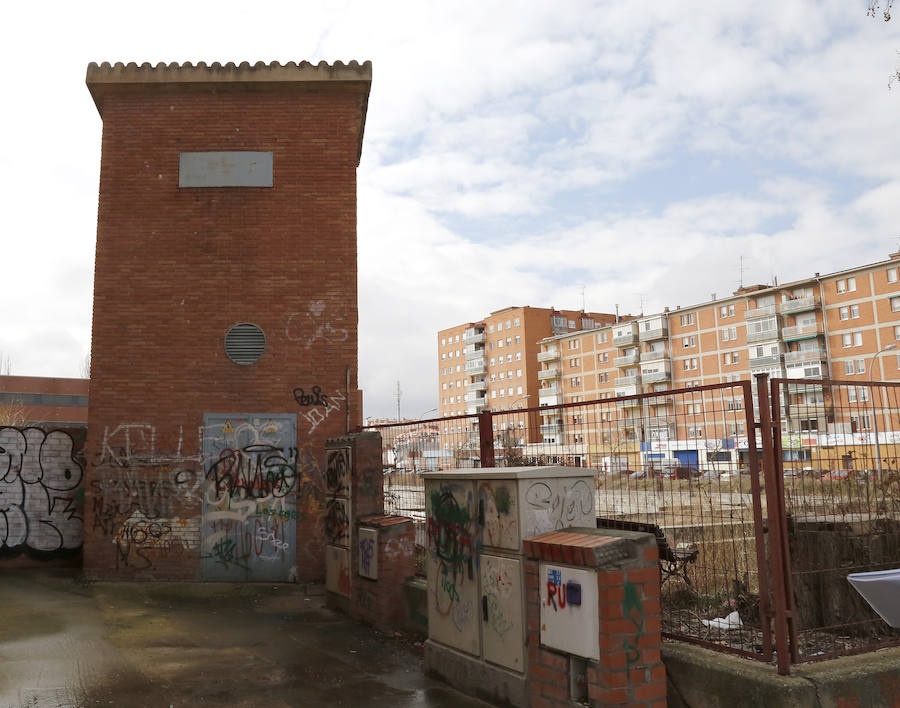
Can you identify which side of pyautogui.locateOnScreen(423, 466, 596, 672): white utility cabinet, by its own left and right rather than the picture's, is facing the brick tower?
right

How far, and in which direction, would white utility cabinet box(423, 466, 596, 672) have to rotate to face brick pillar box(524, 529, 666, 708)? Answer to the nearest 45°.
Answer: approximately 90° to its left

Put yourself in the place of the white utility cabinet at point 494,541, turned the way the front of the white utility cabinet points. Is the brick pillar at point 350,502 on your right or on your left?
on your right

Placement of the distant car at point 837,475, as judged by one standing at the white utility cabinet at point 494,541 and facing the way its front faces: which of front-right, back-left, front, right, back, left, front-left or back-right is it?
back-left

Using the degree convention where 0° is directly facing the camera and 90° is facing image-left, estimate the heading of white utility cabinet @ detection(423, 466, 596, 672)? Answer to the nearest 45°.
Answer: approximately 45°

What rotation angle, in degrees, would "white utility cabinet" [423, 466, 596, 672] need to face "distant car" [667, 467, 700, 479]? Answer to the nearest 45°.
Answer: approximately 135° to its left
